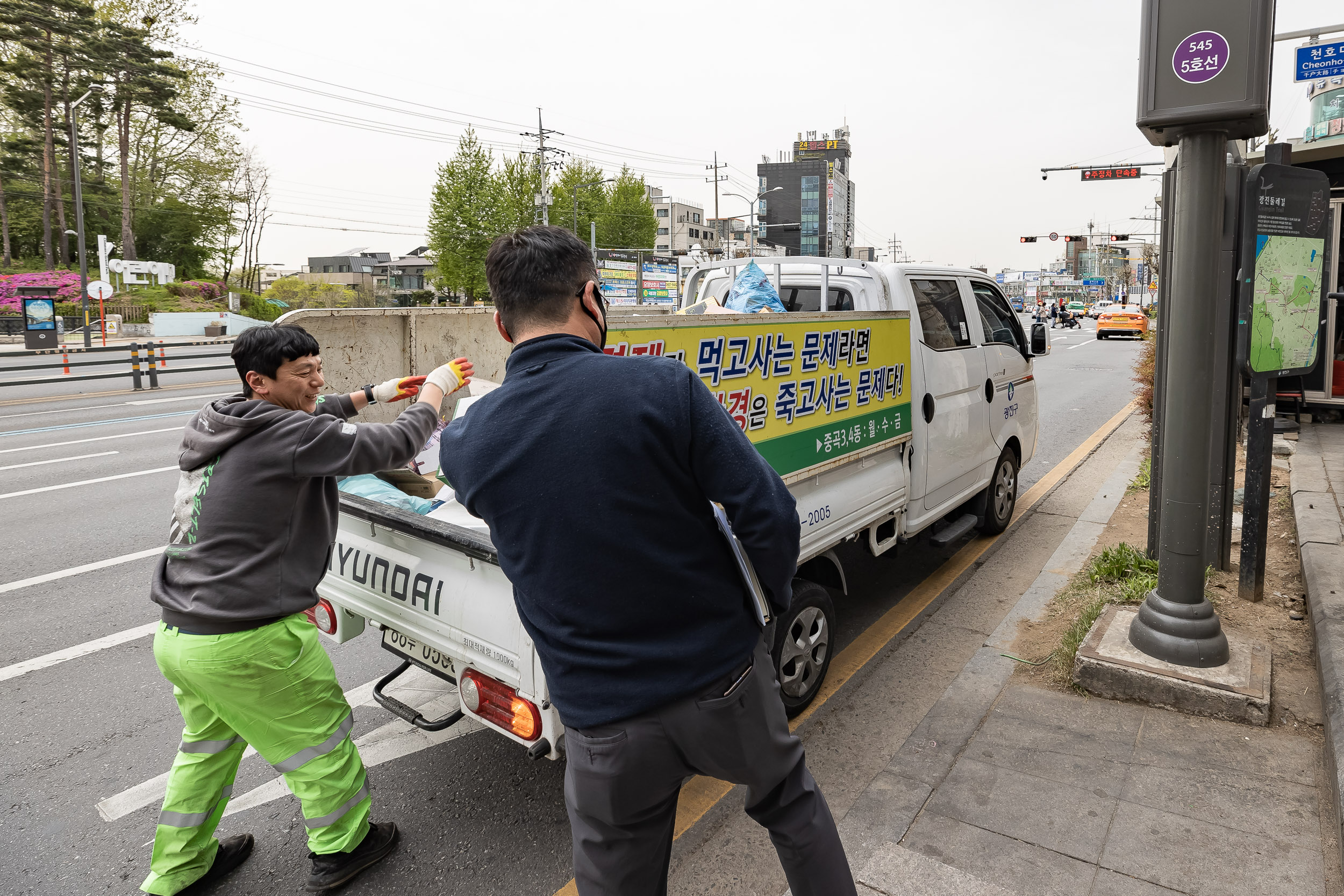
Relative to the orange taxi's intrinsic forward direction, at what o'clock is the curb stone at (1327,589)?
The curb stone is roughly at 6 o'clock from the orange taxi.

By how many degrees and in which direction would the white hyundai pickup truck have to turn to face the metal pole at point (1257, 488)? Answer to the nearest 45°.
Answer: approximately 45° to its right

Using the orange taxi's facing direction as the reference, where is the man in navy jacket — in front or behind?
behind

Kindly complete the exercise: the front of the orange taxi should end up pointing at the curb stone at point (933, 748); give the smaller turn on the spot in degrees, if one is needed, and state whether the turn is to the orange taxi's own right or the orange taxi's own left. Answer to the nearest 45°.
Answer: approximately 180°

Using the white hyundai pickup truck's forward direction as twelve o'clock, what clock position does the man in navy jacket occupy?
The man in navy jacket is roughly at 5 o'clock from the white hyundai pickup truck.

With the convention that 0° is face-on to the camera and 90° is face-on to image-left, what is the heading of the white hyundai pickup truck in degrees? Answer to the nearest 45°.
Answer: approximately 225°

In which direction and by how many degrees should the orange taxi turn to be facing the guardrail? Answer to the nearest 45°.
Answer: approximately 135° to its left

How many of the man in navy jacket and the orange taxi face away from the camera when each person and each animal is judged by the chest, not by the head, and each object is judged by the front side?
2

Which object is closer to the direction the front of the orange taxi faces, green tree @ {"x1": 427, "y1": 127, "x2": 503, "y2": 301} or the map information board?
the green tree

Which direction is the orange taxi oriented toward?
away from the camera

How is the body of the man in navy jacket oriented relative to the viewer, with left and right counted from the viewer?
facing away from the viewer

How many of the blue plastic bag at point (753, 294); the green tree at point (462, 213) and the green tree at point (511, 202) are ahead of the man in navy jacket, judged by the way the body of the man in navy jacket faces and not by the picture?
3

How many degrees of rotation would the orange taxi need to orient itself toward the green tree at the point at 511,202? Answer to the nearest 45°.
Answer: approximately 90° to its left

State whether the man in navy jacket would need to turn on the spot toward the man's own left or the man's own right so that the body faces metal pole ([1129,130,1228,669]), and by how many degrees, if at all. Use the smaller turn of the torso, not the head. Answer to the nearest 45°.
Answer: approximately 45° to the man's own right
